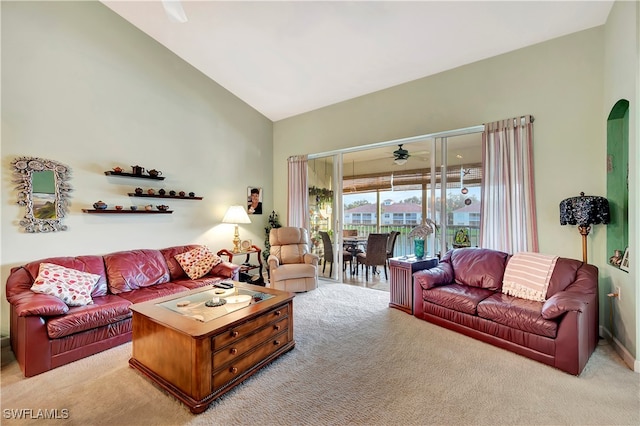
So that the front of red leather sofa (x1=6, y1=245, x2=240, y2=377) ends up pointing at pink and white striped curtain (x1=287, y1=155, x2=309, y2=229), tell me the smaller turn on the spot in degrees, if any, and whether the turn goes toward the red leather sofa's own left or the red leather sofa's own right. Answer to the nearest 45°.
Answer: approximately 45° to the red leather sofa's own left

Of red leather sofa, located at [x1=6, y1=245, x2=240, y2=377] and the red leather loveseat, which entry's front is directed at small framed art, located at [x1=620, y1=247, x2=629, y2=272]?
the red leather sofa

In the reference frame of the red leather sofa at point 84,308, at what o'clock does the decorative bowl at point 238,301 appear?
The decorative bowl is roughly at 12 o'clock from the red leather sofa.

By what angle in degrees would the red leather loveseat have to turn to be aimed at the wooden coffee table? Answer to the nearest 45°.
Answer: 0° — it already faces it

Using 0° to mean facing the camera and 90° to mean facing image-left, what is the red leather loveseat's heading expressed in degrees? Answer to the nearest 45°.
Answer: approximately 45°

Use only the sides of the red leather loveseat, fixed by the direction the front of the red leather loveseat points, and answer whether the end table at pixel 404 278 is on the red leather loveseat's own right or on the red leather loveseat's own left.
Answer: on the red leather loveseat's own right
